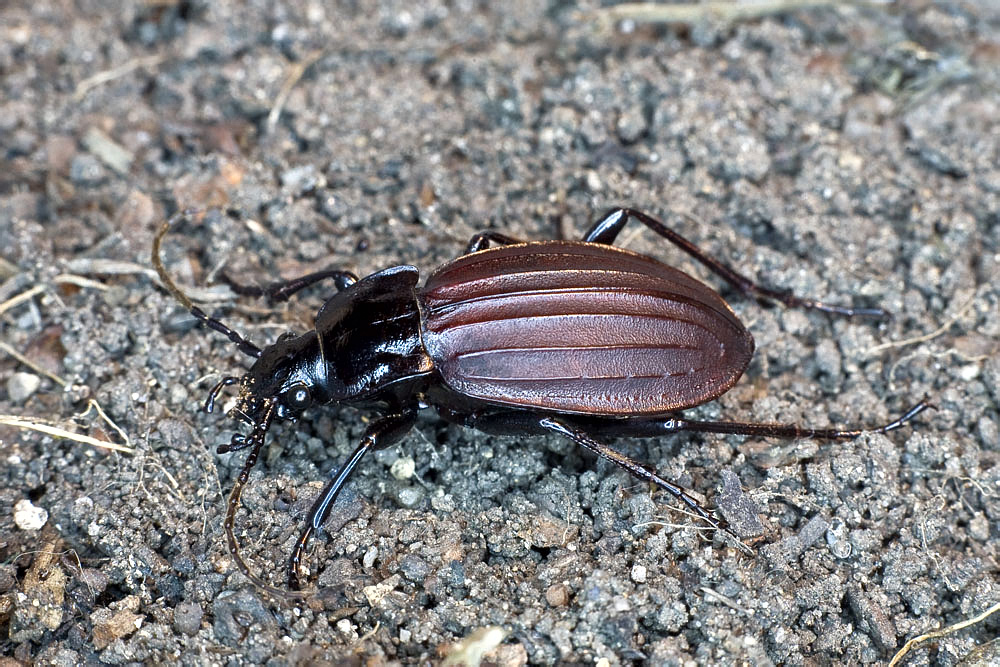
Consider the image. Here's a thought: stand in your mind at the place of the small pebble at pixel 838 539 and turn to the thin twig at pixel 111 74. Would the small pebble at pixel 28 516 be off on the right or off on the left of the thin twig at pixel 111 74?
left

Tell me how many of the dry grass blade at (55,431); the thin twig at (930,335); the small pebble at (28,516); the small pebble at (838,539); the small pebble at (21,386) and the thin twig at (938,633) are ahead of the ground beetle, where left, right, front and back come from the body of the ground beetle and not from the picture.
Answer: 3

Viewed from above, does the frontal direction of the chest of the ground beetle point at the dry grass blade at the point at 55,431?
yes

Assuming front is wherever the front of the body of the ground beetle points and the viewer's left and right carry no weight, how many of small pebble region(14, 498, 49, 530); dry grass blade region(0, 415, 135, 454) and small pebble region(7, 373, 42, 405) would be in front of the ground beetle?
3

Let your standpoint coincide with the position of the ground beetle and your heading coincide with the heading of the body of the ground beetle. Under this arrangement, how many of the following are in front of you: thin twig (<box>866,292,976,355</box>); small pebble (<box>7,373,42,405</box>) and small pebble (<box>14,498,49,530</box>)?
2

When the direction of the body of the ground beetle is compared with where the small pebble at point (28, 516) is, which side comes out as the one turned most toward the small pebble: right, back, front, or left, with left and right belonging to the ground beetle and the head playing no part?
front

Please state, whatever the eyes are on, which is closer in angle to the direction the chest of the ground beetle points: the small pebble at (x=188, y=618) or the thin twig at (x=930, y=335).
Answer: the small pebble

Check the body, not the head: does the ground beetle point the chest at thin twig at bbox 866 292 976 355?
no

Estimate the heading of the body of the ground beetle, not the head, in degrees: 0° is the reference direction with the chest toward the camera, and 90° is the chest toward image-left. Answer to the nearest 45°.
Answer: approximately 90°

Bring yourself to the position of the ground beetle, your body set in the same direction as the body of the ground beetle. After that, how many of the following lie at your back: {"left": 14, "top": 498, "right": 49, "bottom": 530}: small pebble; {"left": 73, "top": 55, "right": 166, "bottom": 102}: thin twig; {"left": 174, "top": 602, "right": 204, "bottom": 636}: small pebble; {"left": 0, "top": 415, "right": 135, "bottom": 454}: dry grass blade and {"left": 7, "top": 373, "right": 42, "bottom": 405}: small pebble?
0

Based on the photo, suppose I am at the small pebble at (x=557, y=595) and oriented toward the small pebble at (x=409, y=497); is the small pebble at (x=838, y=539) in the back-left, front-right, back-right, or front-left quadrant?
back-right

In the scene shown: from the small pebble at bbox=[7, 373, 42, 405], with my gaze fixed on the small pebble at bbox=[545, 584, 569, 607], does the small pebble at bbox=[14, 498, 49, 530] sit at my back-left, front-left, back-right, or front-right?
front-right

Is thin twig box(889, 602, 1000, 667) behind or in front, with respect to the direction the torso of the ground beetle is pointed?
behind

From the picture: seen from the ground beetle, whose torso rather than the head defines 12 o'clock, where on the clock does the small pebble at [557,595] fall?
The small pebble is roughly at 9 o'clock from the ground beetle.

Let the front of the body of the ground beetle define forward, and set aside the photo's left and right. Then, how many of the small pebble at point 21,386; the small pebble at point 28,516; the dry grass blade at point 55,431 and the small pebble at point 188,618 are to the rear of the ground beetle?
0

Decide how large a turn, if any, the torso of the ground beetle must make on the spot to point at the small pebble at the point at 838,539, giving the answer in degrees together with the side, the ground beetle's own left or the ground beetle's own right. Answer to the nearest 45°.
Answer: approximately 135° to the ground beetle's own left

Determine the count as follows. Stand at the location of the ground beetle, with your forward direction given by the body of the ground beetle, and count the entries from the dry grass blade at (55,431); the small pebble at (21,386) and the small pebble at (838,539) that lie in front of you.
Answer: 2
